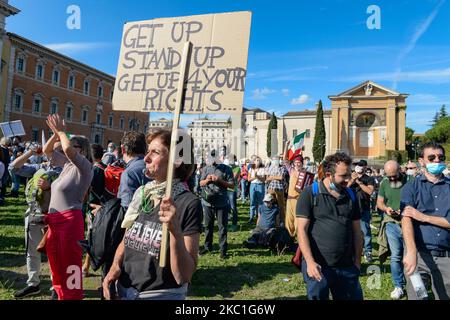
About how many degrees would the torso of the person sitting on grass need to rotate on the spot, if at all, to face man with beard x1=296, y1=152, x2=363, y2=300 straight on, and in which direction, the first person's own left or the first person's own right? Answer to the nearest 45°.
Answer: approximately 45° to the first person's own left

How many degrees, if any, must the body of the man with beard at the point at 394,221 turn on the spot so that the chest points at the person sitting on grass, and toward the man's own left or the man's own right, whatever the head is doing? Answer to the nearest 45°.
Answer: approximately 135° to the man's own right

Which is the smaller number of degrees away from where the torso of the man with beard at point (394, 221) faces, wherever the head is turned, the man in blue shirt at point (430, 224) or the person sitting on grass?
the man in blue shirt

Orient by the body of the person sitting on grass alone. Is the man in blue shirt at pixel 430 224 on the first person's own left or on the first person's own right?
on the first person's own left

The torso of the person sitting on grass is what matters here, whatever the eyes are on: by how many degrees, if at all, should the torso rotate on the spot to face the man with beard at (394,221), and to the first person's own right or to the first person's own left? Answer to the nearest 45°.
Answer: approximately 90° to the first person's own left

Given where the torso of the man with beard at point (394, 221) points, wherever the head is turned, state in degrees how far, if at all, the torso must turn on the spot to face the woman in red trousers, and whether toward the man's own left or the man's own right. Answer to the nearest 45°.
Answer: approximately 45° to the man's own right
